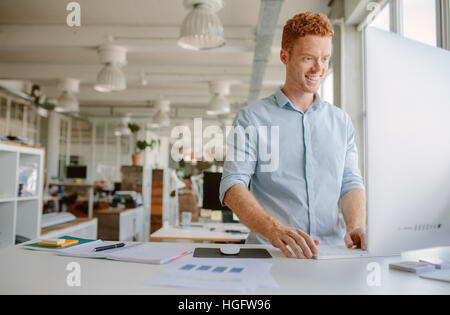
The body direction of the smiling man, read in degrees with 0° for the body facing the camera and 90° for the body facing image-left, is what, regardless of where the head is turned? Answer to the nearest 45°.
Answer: approximately 315°

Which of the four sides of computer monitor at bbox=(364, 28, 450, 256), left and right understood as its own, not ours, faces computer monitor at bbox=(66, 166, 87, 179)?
front

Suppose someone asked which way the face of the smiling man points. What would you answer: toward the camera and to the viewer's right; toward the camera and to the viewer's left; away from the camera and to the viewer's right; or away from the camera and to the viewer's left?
toward the camera and to the viewer's right

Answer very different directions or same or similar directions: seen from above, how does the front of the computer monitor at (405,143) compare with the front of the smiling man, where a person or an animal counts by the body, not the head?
very different directions

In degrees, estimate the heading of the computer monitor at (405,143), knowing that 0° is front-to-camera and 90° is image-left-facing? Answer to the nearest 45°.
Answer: approximately 135°

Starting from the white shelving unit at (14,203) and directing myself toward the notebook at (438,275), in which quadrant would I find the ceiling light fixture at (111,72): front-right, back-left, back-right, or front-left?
back-left

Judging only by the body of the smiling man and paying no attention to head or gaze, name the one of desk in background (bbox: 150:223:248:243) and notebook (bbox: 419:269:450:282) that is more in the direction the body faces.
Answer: the notebook

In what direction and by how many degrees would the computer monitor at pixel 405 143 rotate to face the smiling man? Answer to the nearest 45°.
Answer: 0° — it already faces them

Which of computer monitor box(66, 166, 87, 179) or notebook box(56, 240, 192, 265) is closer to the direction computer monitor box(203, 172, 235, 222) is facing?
the notebook

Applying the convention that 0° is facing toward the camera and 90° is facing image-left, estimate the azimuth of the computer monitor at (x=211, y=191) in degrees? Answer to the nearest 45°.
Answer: approximately 0°

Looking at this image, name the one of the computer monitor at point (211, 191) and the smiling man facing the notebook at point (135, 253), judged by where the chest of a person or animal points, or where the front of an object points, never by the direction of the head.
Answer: the computer monitor

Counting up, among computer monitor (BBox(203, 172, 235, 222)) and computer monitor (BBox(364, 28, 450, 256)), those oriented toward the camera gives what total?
1

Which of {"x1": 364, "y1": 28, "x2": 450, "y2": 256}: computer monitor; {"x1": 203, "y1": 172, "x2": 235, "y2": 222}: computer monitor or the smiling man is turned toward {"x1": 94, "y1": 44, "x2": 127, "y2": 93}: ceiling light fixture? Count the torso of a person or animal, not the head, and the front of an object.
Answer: {"x1": 364, "y1": 28, "x2": 450, "y2": 256}: computer monitor
